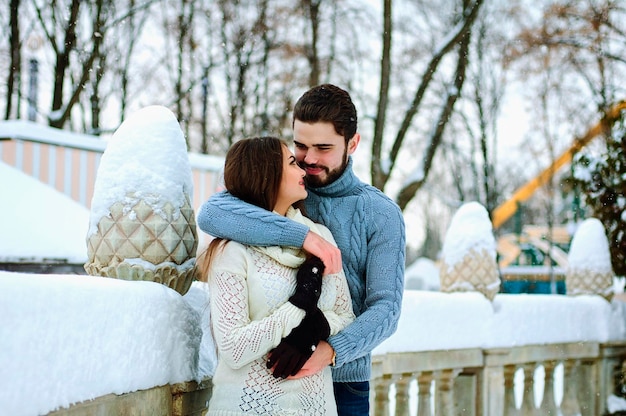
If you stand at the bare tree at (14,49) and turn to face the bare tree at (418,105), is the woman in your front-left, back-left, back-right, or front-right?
front-right

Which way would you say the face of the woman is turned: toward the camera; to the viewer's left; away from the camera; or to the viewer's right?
to the viewer's right

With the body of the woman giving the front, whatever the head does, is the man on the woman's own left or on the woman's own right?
on the woman's own left

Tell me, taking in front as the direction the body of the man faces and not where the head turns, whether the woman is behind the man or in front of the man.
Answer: in front

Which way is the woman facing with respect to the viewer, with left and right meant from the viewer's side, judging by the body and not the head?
facing the viewer and to the right of the viewer

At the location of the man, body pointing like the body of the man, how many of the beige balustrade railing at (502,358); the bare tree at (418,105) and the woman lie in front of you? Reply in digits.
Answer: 1

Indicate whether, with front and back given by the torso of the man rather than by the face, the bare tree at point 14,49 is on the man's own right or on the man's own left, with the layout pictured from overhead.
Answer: on the man's own right

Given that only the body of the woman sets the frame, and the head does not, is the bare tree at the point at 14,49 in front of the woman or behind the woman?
behind

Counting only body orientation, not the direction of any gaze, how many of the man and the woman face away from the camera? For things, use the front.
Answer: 0

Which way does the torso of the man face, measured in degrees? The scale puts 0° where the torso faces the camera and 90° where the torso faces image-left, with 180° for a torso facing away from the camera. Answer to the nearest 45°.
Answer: approximately 45°

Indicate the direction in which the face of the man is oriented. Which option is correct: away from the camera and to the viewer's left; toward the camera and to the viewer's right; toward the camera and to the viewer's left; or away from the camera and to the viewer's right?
toward the camera and to the viewer's left
